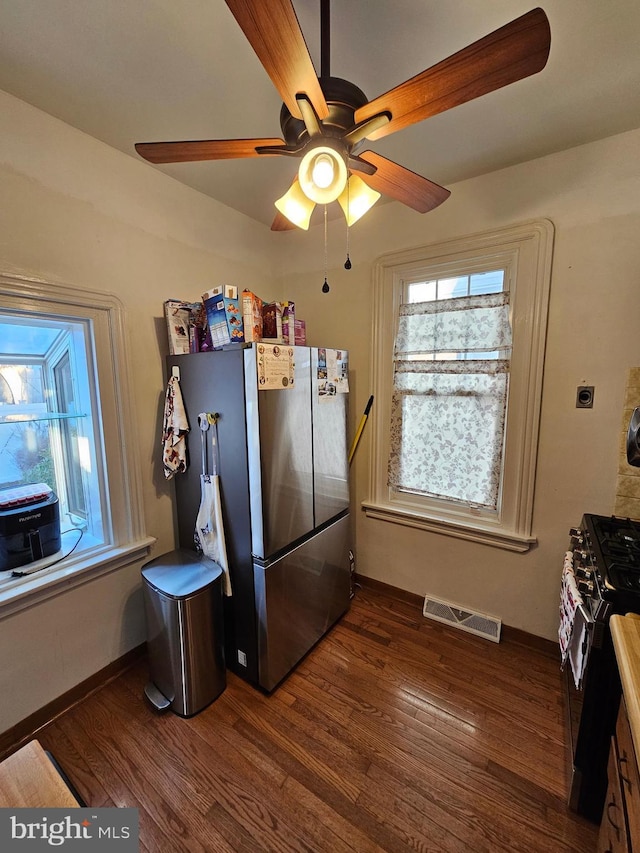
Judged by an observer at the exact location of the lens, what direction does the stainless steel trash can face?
facing the viewer and to the left of the viewer

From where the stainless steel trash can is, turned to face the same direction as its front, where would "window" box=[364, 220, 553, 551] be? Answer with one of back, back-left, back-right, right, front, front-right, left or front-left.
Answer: back-left

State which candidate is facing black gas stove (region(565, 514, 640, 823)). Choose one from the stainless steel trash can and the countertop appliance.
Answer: the countertop appliance

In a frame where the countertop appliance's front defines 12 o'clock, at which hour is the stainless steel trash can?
The stainless steel trash can is roughly at 12 o'clock from the countertop appliance.

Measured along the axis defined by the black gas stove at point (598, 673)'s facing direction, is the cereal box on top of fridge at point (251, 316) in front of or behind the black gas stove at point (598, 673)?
in front

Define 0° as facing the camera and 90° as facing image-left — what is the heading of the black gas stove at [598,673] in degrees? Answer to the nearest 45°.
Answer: approximately 90°

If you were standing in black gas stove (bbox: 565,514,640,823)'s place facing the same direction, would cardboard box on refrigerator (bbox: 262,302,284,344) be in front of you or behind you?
in front

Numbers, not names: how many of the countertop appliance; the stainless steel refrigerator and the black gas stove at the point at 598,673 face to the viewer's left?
1

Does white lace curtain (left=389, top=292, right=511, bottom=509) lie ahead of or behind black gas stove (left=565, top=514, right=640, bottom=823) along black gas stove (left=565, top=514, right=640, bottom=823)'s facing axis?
ahead

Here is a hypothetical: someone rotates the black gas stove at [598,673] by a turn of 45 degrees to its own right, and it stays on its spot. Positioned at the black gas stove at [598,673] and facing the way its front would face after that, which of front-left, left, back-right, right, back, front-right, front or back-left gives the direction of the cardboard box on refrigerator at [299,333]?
front-left

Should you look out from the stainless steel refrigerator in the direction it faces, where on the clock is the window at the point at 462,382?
The window is roughly at 10 o'clock from the stainless steel refrigerator.

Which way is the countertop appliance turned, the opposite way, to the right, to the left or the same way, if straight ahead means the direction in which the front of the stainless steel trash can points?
to the left

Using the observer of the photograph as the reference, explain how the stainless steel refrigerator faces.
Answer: facing the viewer and to the right of the viewer

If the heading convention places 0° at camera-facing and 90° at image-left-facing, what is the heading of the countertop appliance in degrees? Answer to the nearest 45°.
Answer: approximately 315°

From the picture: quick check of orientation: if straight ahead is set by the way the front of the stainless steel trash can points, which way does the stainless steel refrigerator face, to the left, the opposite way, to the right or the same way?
to the left

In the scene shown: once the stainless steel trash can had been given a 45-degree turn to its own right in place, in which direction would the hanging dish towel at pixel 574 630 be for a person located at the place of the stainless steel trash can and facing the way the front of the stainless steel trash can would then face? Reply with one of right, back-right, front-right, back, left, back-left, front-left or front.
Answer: back-left

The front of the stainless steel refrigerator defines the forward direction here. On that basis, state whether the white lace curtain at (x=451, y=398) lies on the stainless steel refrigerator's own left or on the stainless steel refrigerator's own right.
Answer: on the stainless steel refrigerator's own left
